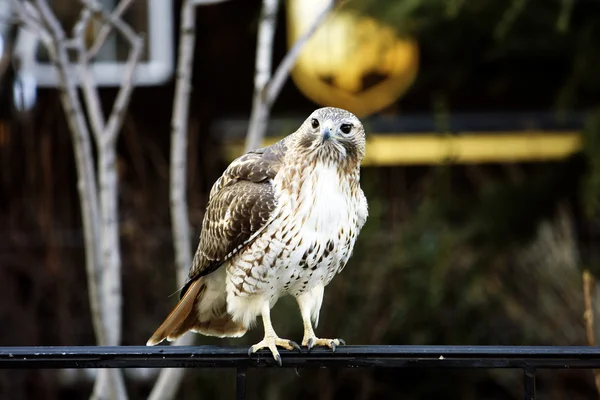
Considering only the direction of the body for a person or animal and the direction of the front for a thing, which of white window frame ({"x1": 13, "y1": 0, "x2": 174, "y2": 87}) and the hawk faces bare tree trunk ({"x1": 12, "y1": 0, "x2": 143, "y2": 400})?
the white window frame

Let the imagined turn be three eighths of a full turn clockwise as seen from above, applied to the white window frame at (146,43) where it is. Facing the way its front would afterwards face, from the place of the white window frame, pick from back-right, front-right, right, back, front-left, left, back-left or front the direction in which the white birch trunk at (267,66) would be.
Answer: back-left

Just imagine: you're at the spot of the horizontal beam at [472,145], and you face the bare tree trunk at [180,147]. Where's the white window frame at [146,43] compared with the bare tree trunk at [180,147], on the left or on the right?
right

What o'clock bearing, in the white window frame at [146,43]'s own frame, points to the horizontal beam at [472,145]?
The horizontal beam is roughly at 9 o'clock from the white window frame.

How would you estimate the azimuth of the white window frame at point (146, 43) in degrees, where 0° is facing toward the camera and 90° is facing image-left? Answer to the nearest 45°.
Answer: approximately 0°

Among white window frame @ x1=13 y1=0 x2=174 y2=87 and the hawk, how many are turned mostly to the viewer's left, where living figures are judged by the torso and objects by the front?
0

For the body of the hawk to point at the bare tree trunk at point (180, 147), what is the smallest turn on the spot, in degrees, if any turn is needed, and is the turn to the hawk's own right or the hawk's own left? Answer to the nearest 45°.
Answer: approximately 180°

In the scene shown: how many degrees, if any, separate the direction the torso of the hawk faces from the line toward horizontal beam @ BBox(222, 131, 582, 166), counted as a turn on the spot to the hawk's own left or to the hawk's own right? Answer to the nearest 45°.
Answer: approximately 135° to the hawk's own left

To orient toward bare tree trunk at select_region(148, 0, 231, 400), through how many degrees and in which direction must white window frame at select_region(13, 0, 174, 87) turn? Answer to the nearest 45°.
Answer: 0° — it already faces it

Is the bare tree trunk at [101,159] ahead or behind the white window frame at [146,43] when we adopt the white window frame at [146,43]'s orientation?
ahead

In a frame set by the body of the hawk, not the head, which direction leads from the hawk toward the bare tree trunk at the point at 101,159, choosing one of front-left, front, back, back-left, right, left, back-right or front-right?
back

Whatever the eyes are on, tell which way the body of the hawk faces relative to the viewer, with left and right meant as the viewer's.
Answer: facing the viewer and to the right of the viewer
